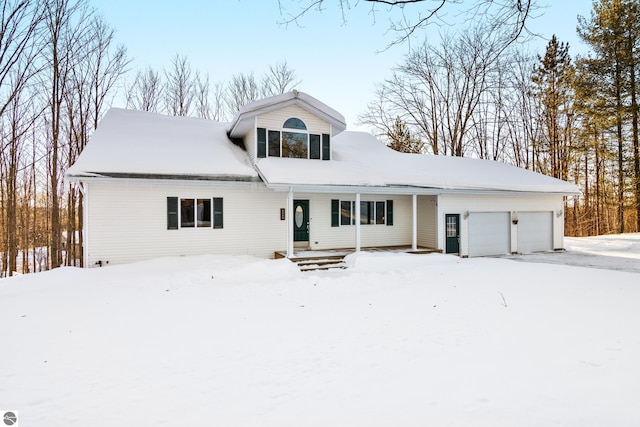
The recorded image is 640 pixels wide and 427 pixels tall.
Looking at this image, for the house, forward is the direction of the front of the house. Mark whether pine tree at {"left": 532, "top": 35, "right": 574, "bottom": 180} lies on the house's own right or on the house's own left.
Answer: on the house's own left

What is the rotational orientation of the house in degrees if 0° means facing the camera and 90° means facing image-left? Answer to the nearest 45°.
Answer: approximately 0°

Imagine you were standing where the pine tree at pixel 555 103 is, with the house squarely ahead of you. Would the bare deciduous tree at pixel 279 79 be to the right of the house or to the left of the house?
right

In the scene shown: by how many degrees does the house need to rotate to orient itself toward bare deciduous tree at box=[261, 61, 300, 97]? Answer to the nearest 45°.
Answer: approximately 180°

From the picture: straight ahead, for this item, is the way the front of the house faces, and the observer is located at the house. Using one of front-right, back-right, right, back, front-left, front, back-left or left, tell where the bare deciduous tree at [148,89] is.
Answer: back-right

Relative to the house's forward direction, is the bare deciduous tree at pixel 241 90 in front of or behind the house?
behind
